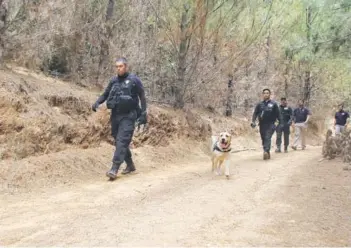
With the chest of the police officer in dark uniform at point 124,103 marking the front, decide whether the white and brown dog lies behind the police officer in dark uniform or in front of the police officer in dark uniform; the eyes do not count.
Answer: behind

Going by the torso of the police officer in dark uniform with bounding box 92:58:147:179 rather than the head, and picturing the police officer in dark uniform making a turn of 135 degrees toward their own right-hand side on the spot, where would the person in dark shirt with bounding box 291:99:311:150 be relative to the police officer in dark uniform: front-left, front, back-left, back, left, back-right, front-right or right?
front-right

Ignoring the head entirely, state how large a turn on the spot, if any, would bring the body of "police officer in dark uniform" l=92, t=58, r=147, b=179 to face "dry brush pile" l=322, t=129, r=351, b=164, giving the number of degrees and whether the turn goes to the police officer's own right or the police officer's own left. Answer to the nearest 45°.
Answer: approximately 180°

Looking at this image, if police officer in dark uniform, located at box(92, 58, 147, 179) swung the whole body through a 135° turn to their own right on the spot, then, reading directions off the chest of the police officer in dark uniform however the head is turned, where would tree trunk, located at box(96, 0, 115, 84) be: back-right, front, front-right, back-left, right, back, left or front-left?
front

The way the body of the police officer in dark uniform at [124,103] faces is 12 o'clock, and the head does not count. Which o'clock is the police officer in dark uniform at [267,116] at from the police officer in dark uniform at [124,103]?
the police officer in dark uniform at [267,116] is roughly at 6 o'clock from the police officer in dark uniform at [124,103].

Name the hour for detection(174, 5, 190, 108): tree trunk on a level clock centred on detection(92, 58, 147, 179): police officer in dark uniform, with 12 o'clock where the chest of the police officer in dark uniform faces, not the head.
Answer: The tree trunk is roughly at 5 o'clock from the police officer in dark uniform.

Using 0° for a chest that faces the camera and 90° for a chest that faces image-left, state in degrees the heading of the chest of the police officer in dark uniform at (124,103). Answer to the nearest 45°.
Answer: approximately 45°

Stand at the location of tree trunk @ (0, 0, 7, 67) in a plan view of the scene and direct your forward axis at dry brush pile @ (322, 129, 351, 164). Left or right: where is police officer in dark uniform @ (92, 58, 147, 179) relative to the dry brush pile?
right
